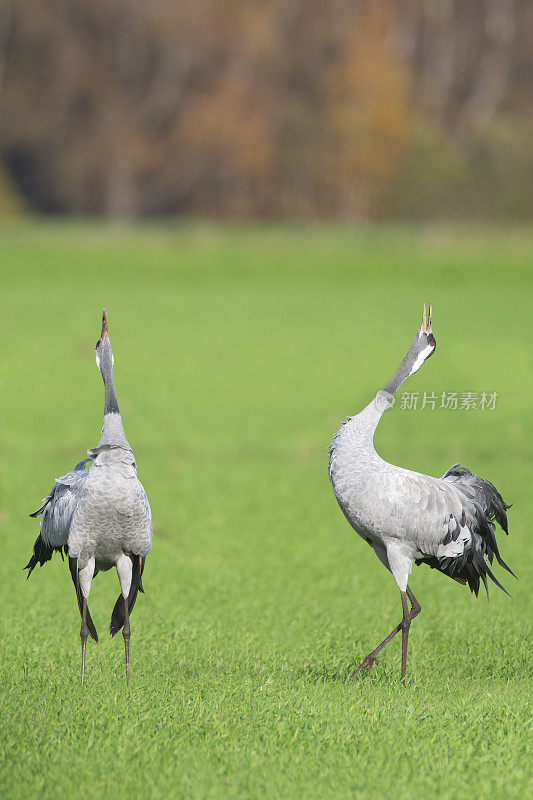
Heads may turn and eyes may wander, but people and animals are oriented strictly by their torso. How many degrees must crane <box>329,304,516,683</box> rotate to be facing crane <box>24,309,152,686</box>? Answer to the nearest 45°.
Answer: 0° — it already faces it

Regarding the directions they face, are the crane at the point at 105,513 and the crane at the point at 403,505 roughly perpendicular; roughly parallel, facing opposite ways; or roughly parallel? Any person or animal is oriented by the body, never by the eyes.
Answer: roughly perpendicular

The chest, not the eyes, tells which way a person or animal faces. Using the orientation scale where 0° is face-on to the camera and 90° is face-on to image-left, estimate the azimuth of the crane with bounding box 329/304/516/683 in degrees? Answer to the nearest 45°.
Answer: approximately 90°
